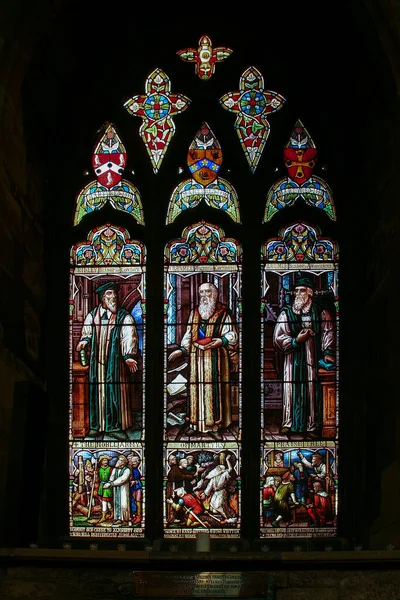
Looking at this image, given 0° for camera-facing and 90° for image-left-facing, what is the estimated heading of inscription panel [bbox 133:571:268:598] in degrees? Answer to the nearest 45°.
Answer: approximately 0°
